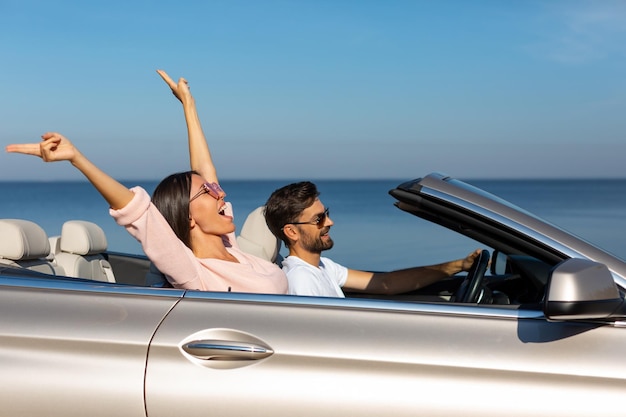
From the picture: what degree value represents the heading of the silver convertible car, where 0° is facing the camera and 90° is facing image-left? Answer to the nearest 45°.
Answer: approximately 270°

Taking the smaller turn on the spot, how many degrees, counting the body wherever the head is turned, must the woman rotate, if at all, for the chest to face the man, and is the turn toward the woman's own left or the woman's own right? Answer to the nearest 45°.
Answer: approximately 45° to the woman's own left

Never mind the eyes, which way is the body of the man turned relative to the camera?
to the viewer's right

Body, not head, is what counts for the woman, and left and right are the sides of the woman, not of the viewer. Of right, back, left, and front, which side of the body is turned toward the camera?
right

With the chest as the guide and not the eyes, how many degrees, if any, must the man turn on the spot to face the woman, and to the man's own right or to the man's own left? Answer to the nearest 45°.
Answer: approximately 135° to the man's own right
